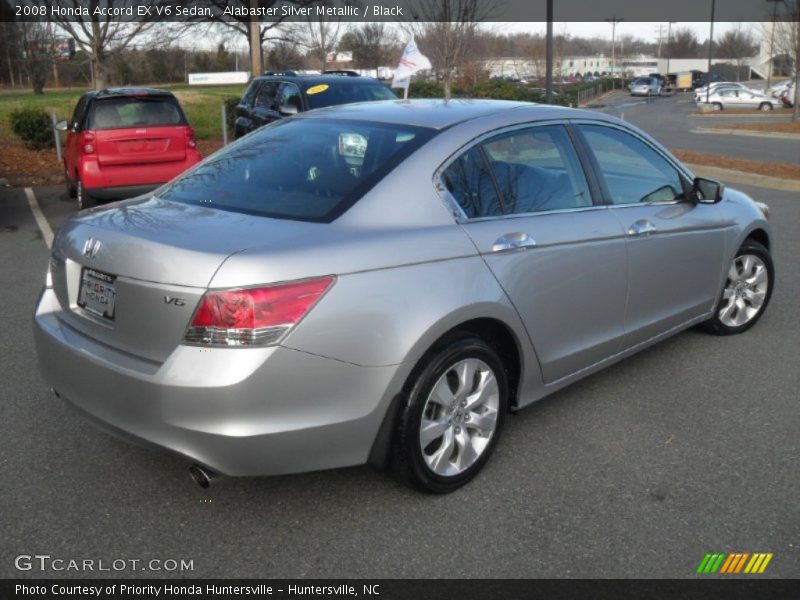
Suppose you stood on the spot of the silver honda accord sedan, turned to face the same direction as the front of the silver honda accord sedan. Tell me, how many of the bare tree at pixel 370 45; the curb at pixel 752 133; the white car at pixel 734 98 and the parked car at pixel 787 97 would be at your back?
0

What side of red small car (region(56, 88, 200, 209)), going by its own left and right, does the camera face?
back

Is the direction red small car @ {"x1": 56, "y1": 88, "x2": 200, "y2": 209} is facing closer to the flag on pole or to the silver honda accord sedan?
the flag on pole

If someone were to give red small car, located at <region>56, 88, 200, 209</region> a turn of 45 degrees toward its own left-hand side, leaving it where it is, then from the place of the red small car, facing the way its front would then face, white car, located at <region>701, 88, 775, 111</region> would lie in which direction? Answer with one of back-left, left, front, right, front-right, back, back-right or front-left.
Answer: right

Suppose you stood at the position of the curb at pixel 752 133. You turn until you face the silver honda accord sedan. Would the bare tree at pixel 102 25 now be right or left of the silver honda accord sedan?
right

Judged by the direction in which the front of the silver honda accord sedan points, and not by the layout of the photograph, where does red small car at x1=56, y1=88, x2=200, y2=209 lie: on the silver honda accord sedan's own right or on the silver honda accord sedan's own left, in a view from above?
on the silver honda accord sedan's own left

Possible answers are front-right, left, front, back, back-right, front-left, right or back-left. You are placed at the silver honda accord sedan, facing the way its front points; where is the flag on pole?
front-left

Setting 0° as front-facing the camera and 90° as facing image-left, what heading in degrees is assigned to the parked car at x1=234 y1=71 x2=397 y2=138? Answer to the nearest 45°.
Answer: approximately 315°

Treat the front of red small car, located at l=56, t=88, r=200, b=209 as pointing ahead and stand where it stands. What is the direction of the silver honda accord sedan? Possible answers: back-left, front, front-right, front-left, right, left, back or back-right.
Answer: back

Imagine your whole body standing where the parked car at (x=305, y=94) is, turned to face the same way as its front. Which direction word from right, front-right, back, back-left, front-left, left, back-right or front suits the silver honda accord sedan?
front-right

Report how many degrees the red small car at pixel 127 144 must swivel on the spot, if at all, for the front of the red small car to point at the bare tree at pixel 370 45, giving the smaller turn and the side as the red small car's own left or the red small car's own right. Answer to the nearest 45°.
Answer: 0° — it already faces it

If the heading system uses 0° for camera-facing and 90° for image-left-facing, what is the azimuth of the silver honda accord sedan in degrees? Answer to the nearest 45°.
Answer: approximately 225°

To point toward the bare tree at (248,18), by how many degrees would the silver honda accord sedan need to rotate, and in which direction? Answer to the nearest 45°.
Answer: approximately 45° to its left

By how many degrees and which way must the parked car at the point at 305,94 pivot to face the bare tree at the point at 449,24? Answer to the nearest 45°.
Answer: approximately 135° to its left

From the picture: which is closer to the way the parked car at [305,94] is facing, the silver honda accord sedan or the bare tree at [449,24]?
the silver honda accord sedan
